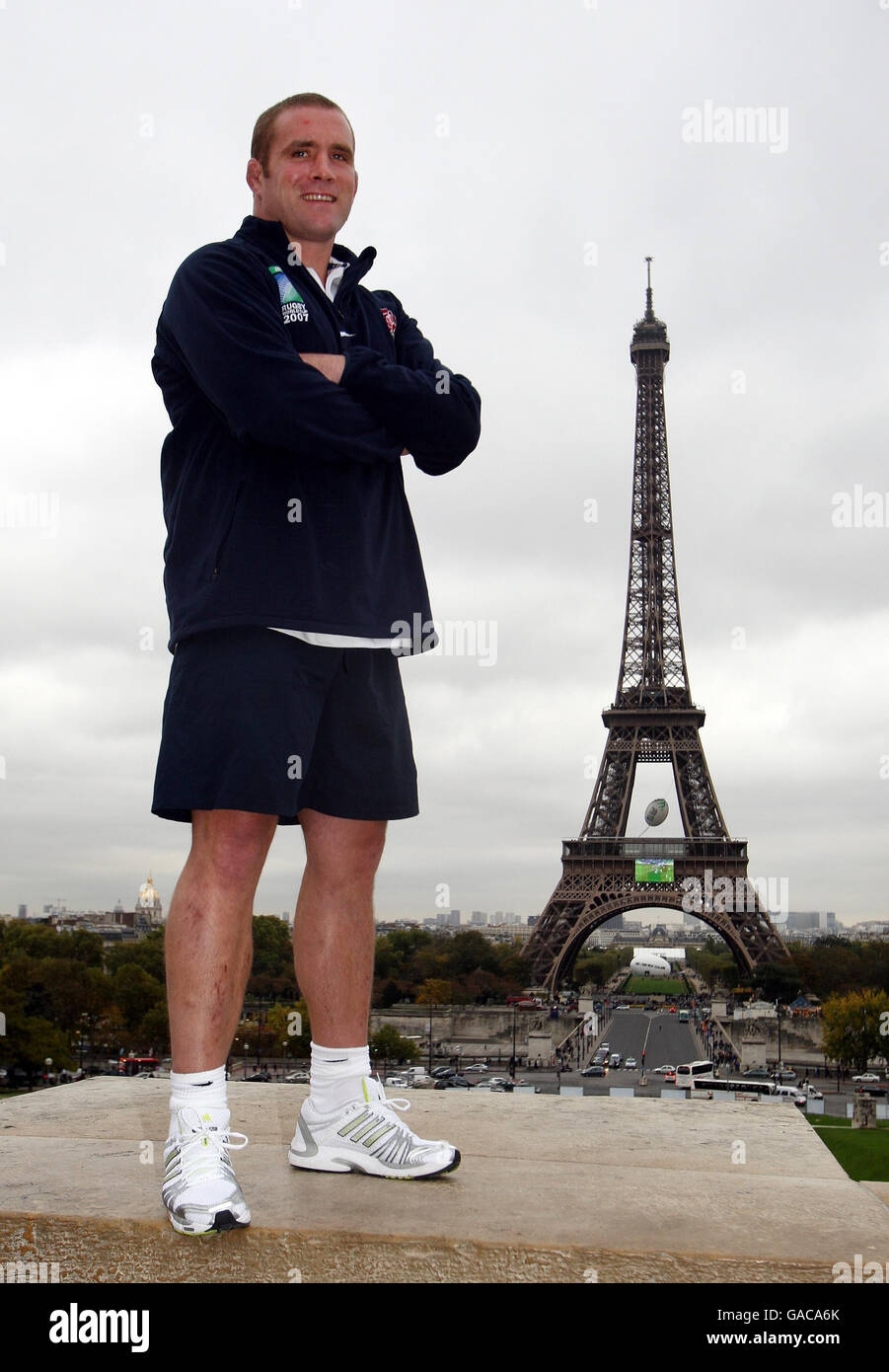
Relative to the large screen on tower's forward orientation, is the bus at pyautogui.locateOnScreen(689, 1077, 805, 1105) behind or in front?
in front

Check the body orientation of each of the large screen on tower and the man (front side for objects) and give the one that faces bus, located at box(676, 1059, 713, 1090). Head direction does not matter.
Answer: the large screen on tower

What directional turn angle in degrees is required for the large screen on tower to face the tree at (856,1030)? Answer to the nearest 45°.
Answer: approximately 45° to its left

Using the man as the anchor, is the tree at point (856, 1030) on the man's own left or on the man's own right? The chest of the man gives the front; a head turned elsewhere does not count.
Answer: on the man's own left

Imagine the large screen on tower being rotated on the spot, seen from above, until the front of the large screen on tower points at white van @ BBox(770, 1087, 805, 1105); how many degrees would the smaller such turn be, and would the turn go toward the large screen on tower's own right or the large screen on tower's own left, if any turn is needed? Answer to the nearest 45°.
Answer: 0° — it already faces it

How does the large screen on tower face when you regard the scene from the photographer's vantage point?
facing the viewer

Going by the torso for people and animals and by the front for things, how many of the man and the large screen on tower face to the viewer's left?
0

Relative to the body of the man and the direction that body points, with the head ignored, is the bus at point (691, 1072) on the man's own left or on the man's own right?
on the man's own left

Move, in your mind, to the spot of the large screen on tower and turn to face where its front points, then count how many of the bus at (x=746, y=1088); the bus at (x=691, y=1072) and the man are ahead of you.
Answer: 3

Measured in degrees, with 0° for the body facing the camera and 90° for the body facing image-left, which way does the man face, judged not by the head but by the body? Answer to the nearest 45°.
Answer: approximately 315°

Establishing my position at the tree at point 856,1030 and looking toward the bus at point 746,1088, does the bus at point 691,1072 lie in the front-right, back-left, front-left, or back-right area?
front-right

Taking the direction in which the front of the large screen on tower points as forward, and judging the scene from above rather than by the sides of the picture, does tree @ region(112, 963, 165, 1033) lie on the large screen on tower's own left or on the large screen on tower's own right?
on the large screen on tower's own right

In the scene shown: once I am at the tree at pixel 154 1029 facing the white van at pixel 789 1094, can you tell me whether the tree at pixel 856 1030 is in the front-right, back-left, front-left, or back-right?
front-left

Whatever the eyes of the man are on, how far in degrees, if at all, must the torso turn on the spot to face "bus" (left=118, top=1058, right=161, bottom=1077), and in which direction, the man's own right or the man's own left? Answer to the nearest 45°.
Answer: approximately 135° to the man's own left
